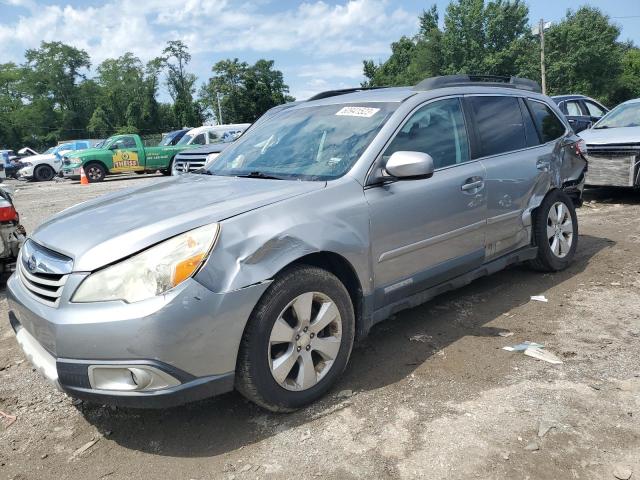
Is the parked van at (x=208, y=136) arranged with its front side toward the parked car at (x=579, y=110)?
no

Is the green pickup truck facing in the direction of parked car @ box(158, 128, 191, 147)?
no

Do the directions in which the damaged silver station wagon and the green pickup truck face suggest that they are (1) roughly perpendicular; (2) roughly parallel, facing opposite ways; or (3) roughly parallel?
roughly parallel

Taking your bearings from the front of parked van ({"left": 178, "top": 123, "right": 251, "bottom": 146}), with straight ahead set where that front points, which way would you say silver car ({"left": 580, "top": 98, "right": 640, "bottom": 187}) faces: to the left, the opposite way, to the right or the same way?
the same way

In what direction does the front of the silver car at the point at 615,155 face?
toward the camera

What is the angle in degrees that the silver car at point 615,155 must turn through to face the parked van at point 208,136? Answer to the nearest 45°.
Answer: approximately 135° to its right

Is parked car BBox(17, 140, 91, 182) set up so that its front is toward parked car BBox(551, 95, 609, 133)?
no

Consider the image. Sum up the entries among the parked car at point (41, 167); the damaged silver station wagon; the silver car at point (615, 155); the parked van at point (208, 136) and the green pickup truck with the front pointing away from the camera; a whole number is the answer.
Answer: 0

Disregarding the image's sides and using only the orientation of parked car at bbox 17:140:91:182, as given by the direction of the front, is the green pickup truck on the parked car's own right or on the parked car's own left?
on the parked car's own left

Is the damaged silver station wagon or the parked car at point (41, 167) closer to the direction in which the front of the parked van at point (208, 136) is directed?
the damaged silver station wagon

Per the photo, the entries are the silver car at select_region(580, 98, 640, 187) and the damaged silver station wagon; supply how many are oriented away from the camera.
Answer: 0

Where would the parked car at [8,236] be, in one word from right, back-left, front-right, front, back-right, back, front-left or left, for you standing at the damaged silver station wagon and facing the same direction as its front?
right

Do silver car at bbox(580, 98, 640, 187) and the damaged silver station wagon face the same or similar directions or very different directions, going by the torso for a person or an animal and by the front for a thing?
same or similar directions

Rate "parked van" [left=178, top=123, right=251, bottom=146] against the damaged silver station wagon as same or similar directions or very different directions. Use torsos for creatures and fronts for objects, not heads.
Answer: same or similar directions

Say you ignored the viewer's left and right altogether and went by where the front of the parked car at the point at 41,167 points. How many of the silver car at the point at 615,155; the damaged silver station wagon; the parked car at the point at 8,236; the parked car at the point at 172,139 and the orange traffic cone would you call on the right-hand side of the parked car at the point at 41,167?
0

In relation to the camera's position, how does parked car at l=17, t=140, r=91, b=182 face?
facing the viewer and to the left of the viewer

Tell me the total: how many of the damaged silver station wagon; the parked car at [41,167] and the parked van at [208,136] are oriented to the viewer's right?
0
